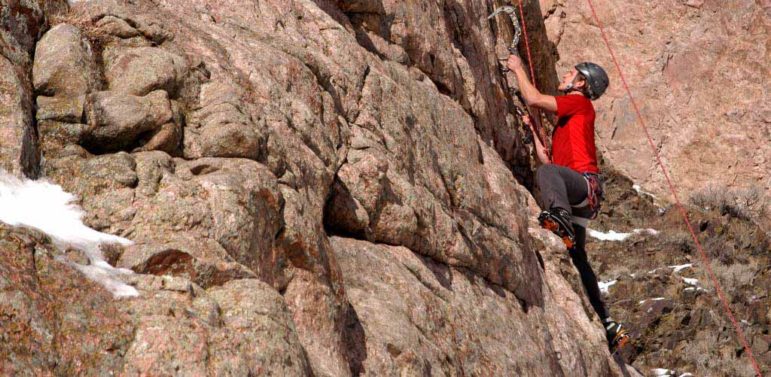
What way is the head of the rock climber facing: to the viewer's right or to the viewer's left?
to the viewer's left

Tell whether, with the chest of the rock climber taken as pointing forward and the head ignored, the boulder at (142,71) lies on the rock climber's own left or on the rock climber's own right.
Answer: on the rock climber's own left

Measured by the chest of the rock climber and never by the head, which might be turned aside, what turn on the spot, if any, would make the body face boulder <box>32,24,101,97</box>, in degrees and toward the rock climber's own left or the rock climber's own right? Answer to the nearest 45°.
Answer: approximately 45° to the rock climber's own left

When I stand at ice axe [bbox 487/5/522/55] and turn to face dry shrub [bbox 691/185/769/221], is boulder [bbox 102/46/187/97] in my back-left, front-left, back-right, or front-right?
back-left

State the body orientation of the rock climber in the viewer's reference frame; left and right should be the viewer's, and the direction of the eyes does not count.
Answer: facing to the left of the viewer

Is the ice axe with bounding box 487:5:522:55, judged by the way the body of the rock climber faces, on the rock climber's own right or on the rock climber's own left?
on the rock climber's own left
